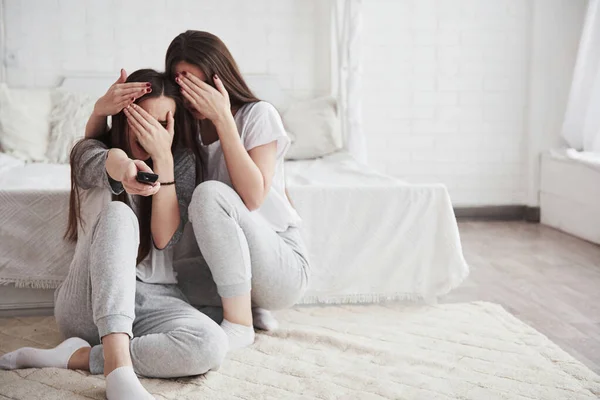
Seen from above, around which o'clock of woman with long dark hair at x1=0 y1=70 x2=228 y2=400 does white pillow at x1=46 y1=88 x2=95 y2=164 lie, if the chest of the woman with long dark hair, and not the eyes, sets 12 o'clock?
The white pillow is roughly at 6 o'clock from the woman with long dark hair.

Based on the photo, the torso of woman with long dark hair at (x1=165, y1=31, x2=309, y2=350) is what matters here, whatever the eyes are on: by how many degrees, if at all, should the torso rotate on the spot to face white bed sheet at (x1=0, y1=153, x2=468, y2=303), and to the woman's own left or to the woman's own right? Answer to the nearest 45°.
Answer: approximately 180°

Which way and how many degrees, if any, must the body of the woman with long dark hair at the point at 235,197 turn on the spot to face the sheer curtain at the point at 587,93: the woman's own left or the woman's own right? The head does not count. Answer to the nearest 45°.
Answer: approximately 180°

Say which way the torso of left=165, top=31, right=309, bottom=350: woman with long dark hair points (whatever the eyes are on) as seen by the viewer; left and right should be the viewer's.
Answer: facing the viewer and to the left of the viewer

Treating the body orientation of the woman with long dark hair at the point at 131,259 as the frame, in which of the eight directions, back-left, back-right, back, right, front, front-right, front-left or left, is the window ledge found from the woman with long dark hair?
back-left

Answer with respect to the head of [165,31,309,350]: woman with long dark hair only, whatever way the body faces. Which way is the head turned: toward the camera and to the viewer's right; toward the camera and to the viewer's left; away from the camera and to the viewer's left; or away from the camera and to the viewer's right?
toward the camera and to the viewer's left

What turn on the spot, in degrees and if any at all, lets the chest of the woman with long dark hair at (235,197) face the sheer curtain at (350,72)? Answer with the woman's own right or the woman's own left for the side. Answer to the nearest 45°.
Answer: approximately 135° to the woman's own right

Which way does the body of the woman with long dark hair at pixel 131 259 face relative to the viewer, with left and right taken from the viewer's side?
facing the viewer

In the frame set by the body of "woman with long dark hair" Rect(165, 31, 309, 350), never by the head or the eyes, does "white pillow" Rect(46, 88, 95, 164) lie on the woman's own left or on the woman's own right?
on the woman's own right
